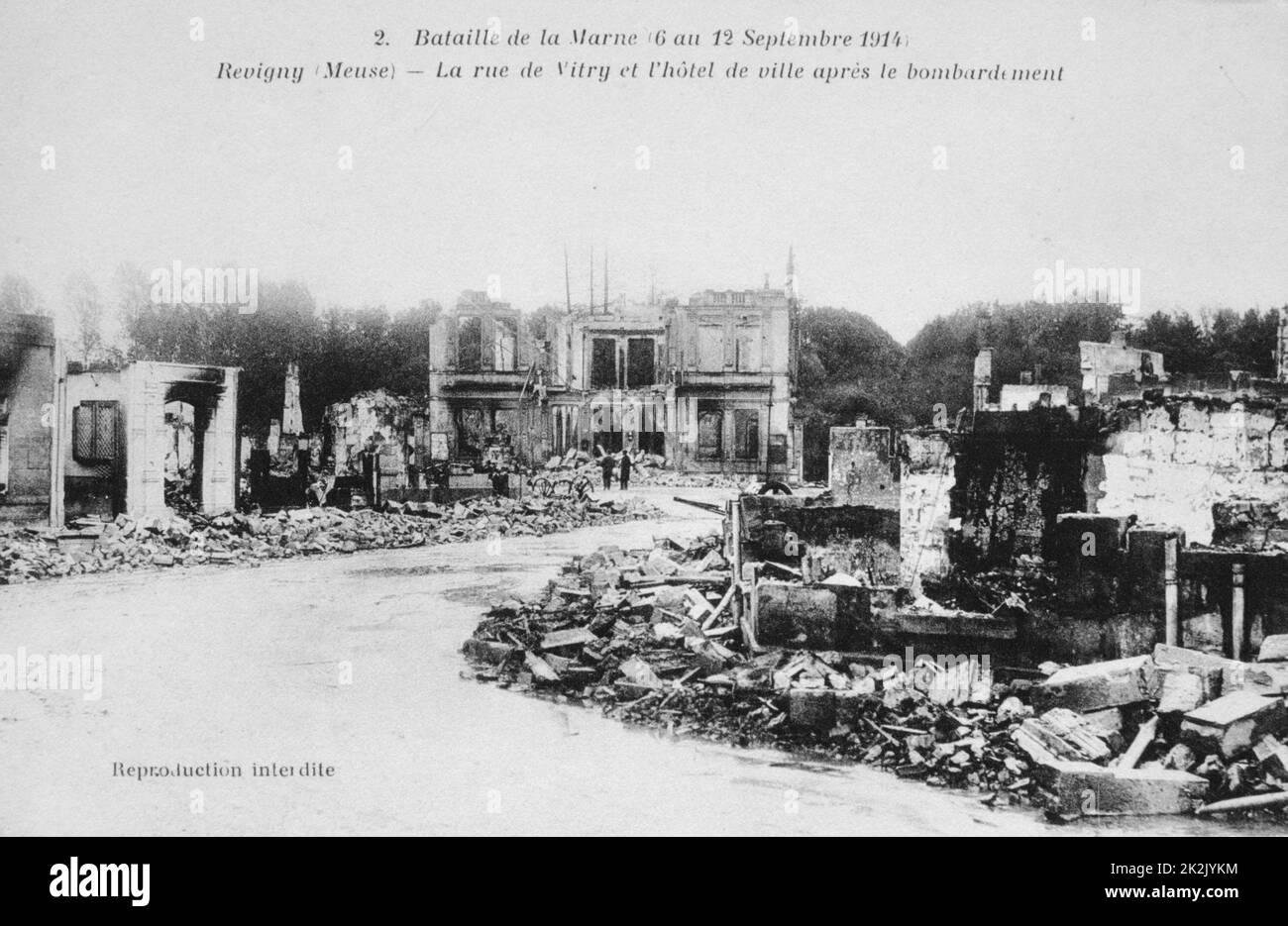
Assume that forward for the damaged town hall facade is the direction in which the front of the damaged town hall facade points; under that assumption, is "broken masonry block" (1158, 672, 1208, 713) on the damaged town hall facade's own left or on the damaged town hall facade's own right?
on the damaged town hall facade's own left

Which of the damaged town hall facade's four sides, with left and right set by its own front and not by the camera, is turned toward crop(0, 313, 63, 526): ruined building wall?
front

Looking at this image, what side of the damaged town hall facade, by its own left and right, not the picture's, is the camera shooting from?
front

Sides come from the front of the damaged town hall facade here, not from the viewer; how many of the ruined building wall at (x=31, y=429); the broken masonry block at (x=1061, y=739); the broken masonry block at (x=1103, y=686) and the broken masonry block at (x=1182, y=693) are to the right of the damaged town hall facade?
1
